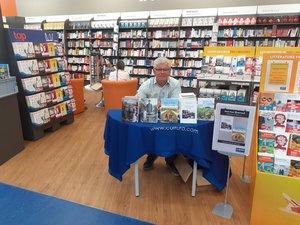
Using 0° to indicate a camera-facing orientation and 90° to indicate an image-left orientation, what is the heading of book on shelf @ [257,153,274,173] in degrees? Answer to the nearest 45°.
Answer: approximately 0°

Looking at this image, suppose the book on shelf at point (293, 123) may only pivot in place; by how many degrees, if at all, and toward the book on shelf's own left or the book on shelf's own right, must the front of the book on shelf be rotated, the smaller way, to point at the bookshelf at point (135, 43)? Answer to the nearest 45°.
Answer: approximately 135° to the book on shelf's own right

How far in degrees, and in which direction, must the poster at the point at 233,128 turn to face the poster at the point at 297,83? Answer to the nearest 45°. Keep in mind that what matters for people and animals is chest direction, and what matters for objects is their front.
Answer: approximately 135° to its left

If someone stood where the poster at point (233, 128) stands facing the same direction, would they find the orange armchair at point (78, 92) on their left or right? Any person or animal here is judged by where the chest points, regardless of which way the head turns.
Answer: on their right

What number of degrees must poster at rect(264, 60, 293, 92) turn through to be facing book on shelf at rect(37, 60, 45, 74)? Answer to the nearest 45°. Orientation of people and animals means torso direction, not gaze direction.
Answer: approximately 90° to its right

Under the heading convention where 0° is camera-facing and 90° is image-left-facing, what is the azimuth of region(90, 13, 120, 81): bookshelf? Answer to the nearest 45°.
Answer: approximately 0°

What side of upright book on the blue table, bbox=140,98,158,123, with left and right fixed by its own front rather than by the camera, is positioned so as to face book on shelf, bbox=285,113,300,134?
left
